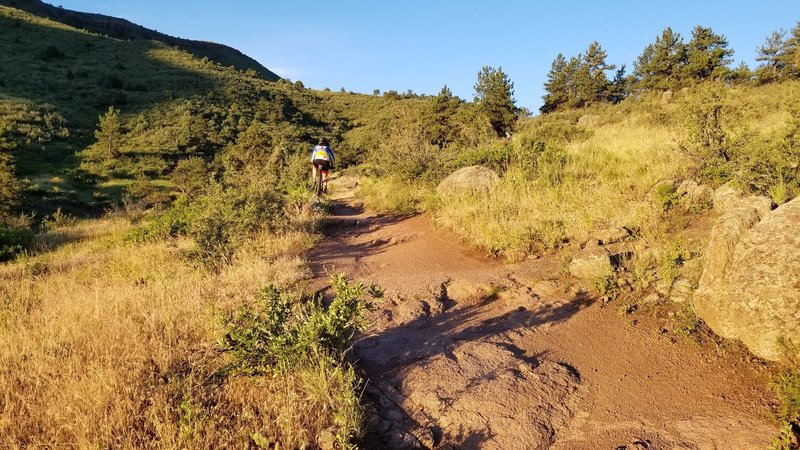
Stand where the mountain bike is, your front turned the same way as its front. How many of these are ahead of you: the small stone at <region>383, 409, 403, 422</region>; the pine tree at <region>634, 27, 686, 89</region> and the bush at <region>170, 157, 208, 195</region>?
1

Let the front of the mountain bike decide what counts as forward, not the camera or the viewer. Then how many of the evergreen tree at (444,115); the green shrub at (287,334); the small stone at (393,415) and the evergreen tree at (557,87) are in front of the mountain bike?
2

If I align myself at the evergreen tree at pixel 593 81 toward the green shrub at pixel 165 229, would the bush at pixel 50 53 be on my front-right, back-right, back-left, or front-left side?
front-right
